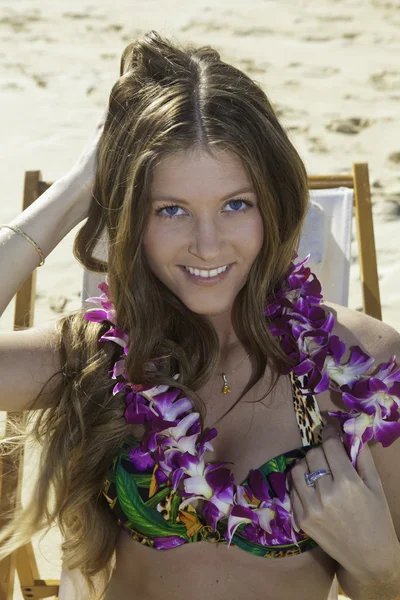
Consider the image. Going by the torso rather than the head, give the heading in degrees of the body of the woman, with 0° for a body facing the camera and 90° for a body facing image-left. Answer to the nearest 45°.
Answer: approximately 0°
